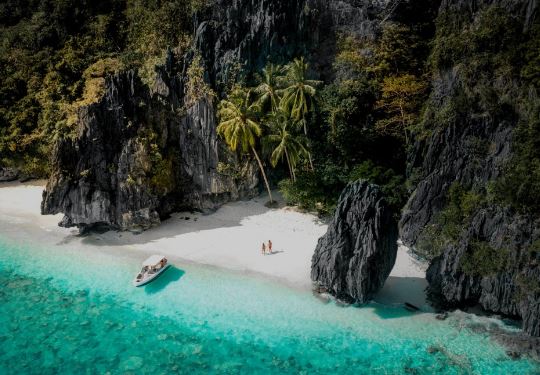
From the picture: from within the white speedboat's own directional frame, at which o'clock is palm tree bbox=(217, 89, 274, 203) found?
The palm tree is roughly at 6 o'clock from the white speedboat.

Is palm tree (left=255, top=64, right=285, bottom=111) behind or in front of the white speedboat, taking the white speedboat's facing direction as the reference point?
behind

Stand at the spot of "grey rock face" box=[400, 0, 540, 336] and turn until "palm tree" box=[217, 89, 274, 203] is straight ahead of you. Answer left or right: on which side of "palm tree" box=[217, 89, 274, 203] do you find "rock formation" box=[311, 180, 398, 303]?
left

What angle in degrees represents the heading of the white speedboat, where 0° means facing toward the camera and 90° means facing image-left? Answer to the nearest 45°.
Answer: approximately 45°

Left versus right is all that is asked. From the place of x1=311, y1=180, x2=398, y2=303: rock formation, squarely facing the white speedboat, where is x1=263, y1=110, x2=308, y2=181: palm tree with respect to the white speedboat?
right

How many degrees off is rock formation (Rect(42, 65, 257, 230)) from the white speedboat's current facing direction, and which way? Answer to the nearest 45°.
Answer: approximately 135° to its right

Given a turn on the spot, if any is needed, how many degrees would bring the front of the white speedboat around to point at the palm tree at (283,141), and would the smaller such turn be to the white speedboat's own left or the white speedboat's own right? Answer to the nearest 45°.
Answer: approximately 180°
